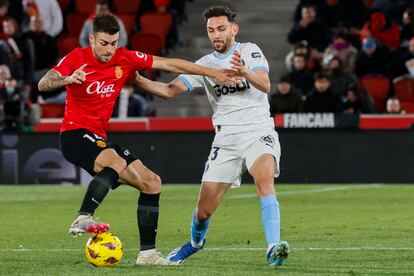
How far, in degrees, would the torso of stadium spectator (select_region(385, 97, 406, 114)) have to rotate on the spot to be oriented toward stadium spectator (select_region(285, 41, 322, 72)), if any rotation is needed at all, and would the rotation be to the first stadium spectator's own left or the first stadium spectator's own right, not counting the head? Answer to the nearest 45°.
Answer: approximately 135° to the first stadium spectator's own right

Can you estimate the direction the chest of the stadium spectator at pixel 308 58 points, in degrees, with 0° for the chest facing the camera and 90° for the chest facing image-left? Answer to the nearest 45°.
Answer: approximately 0°

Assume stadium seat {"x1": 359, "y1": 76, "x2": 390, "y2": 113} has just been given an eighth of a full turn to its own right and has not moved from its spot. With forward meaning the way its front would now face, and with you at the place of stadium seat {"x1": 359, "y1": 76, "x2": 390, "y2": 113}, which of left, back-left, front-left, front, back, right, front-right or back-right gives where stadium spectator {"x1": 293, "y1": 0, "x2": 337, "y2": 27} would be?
right

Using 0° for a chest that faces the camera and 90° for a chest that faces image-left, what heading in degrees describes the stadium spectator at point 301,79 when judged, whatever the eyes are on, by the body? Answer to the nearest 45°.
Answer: approximately 0°

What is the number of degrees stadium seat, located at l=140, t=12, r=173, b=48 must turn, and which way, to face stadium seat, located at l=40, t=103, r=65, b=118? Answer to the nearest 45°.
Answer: approximately 45° to its right

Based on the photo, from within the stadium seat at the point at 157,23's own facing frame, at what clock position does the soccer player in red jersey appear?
The soccer player in red jersey is roughly at 12 o'clock from the stadium seat.
